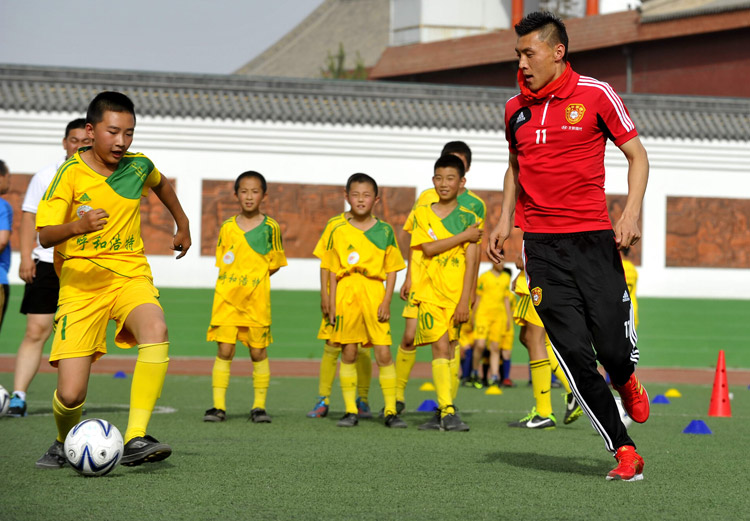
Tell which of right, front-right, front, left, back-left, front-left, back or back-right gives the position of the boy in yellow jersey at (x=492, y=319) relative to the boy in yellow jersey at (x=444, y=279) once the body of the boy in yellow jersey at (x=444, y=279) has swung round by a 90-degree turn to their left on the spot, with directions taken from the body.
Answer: left

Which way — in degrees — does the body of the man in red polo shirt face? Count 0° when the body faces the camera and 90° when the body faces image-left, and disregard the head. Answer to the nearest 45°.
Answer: approximately 45°

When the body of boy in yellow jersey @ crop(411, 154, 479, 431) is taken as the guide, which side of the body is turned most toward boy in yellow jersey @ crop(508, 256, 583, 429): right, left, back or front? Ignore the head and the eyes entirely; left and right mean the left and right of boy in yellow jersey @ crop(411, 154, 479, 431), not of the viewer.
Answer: left

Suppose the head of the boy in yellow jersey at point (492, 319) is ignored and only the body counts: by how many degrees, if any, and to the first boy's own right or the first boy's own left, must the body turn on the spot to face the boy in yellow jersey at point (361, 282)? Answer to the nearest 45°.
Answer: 0° — they already face them

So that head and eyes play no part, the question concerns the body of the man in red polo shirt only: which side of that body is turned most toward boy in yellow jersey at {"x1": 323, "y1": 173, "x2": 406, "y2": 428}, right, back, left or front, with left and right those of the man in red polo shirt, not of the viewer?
right

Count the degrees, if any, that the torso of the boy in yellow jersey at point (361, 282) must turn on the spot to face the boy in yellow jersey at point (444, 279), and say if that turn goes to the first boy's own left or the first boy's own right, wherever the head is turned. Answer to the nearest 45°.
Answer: approximately 45° to the first boy's own left

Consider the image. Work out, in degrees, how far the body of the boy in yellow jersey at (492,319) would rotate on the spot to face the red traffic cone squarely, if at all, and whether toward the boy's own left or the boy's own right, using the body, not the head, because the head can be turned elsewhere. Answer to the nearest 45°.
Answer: approximately 45° to the boy's own left

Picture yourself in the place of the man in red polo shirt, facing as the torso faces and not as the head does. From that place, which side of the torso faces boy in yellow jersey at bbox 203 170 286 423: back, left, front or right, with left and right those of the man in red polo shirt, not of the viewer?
right
